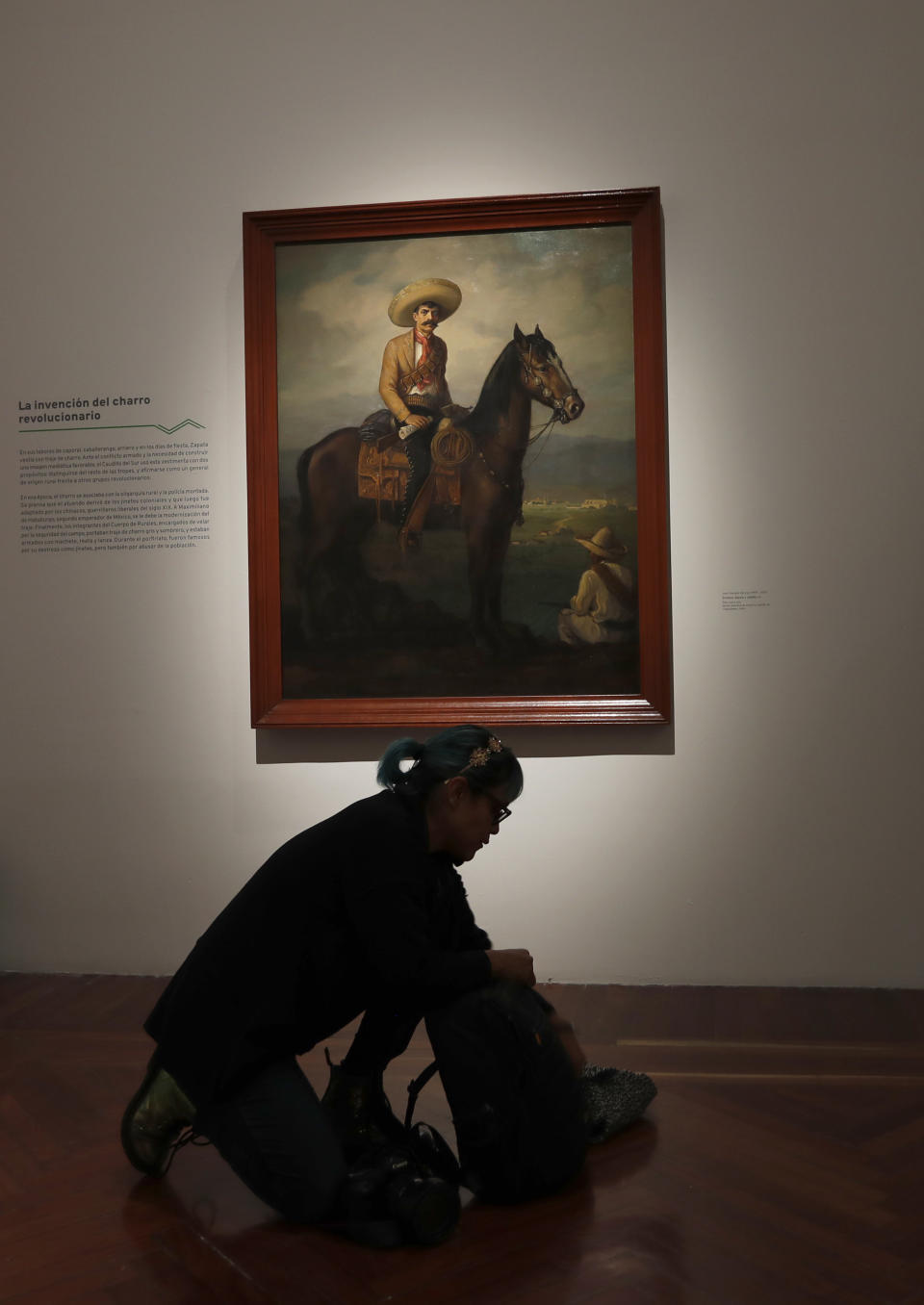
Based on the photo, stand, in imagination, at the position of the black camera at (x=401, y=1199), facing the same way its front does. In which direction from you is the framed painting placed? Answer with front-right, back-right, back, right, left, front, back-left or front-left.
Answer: back-left

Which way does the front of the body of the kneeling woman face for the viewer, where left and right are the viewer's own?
facing to the right of the viewer

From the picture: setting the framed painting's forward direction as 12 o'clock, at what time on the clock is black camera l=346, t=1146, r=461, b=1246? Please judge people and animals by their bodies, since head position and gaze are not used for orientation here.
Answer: The black camera is roughly at 12 o'clock from the framed painting.

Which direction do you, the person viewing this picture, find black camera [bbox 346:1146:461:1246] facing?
facing the viewer and to the right of the viewer

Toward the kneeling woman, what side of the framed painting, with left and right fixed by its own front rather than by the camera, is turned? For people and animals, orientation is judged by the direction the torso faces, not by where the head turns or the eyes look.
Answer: front

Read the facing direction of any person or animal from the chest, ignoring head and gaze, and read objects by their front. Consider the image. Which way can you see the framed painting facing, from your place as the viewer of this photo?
facing the viewer

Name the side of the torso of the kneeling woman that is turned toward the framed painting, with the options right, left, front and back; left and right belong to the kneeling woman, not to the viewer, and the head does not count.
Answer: left

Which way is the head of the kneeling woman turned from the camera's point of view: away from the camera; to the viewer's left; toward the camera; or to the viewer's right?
to the viewer's right

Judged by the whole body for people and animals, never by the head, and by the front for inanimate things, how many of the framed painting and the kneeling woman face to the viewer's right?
1
